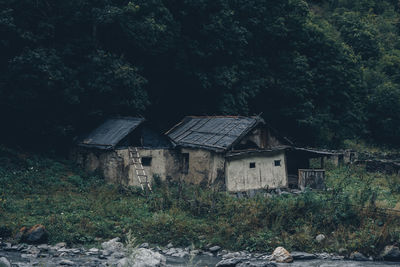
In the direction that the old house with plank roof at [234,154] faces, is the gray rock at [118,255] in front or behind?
in front

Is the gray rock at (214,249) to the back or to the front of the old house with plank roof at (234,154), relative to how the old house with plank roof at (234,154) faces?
to the front

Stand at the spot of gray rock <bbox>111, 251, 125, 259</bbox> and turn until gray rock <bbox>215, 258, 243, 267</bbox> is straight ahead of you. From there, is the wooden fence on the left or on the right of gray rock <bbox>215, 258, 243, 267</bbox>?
left

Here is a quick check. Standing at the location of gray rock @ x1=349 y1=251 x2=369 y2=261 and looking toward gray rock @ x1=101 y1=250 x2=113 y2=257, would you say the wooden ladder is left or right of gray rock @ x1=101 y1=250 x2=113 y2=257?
right

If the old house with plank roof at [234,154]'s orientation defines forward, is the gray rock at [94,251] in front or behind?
in front

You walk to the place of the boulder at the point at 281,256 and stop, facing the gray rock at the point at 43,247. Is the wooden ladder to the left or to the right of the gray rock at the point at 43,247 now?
right

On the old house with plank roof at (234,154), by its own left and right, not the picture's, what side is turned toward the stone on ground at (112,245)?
front

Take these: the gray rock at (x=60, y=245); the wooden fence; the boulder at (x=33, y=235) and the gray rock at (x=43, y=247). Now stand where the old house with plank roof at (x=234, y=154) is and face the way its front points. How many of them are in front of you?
3

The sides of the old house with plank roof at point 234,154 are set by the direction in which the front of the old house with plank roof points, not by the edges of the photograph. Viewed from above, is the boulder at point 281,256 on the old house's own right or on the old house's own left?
on the old house's own left
